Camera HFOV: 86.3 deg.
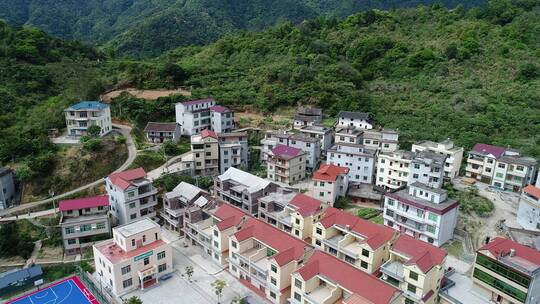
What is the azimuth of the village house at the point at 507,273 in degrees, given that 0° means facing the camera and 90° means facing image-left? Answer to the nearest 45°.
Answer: approximately 45°

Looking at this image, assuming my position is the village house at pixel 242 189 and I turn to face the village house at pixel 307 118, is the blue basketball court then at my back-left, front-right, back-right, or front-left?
back-left

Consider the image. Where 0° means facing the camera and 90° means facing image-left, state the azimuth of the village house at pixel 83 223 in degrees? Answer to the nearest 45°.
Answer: approximately 0°

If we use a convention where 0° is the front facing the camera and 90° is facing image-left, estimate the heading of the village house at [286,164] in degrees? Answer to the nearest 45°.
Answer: approximately 45°

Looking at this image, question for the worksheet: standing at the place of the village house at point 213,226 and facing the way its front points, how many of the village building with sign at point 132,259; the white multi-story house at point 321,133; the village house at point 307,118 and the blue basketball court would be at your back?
2

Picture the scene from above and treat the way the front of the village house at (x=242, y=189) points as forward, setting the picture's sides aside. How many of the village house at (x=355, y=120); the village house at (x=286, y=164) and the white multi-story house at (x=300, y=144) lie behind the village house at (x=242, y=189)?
3

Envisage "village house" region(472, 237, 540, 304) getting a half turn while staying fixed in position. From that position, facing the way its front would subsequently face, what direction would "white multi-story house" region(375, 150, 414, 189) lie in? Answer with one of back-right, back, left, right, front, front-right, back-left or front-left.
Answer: left

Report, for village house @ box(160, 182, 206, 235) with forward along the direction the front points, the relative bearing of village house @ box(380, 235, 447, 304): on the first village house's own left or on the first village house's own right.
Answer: on the first village house's own left

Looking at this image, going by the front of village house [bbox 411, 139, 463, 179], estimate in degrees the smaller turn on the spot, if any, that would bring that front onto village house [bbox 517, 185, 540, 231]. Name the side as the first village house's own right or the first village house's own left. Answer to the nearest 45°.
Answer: approximately 90° to the first village house's own left
